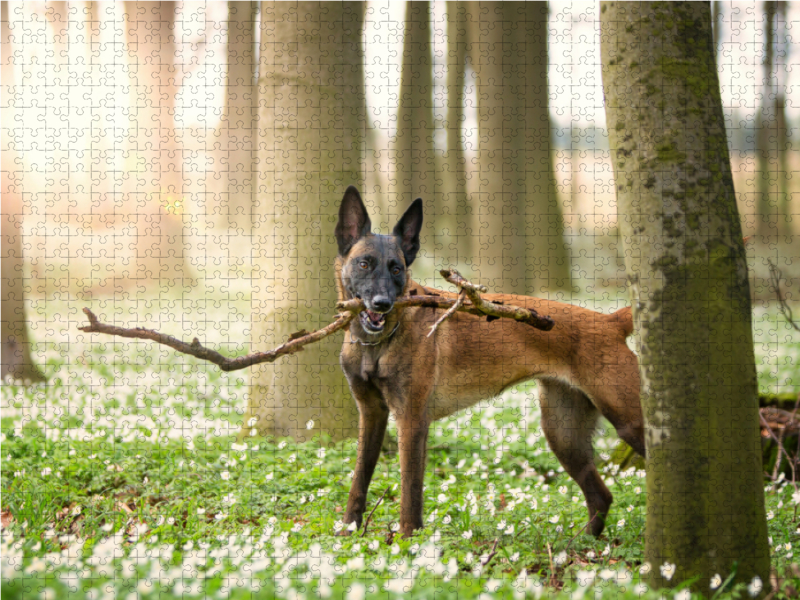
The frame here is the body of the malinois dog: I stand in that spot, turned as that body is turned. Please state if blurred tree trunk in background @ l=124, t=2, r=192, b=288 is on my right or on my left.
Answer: on my right

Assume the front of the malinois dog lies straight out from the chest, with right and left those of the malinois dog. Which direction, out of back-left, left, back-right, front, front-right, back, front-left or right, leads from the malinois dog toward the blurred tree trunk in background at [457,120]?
back-right

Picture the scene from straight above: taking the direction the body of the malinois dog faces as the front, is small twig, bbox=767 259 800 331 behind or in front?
behind

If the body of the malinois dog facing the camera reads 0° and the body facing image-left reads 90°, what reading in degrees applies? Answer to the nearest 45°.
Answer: approximately 45°

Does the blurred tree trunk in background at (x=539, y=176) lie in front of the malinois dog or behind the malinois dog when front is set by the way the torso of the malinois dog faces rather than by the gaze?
behind

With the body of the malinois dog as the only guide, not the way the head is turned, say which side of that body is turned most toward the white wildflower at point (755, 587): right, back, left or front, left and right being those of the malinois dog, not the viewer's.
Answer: left

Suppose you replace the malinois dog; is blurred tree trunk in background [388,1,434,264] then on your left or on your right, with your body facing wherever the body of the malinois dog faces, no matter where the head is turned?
on your right

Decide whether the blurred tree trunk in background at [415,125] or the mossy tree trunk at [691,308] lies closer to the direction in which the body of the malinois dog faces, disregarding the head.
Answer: the mossy tree trunk

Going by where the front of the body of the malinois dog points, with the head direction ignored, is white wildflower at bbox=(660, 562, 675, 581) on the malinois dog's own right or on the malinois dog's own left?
on the malinois dog's own left
